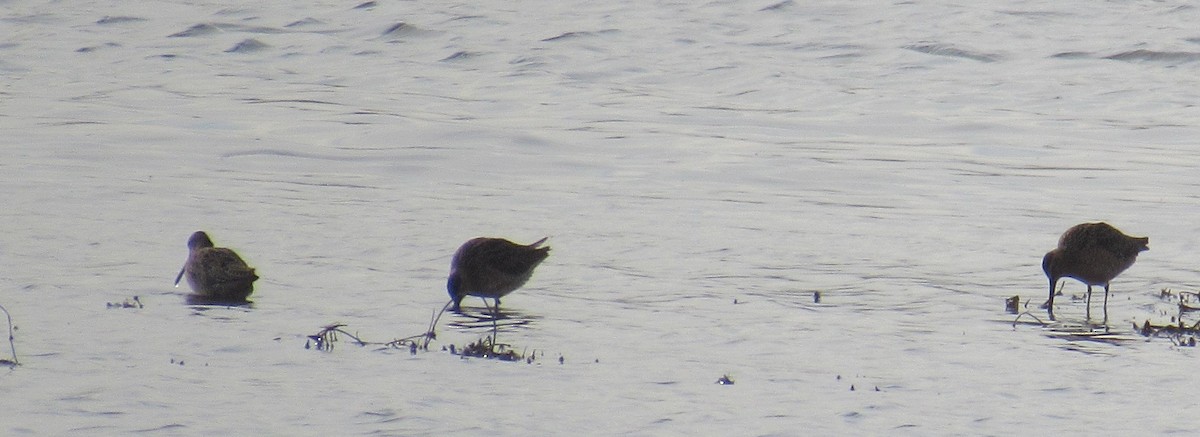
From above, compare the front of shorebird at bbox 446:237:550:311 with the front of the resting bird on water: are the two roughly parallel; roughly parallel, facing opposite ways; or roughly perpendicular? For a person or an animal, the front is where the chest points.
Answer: roughly parallel

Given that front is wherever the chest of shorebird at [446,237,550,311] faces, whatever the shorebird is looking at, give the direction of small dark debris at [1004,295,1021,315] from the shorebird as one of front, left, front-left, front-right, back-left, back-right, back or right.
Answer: back

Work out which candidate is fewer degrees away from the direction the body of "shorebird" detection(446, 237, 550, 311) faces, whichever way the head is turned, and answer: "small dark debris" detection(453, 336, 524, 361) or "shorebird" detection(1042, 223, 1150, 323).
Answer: the small dark debris

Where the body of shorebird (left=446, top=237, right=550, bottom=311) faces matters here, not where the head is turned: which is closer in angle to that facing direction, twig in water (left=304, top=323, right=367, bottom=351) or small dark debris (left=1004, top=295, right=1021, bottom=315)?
the twig in water

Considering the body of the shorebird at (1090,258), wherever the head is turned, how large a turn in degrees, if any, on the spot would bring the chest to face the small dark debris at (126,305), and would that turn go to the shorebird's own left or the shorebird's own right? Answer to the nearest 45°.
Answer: approximately 45° to the shorebird's own left

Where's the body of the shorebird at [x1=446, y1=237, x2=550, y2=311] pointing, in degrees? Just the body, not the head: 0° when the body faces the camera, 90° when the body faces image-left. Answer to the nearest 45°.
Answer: approximately 90°

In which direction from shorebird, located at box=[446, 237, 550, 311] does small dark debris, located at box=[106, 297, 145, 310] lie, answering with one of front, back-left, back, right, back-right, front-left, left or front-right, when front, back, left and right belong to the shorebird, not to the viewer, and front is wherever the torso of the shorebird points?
front

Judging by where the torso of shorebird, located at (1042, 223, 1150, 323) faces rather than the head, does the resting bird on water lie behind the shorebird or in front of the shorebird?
in front

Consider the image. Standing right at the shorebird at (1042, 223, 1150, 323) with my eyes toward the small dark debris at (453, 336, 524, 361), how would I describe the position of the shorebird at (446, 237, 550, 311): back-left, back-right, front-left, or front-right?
front-right

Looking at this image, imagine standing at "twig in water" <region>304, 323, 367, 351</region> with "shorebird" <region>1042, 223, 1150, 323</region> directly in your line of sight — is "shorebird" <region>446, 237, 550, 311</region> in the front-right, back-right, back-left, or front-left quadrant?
front-left

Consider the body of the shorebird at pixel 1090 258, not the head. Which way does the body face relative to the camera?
to the viewer's left

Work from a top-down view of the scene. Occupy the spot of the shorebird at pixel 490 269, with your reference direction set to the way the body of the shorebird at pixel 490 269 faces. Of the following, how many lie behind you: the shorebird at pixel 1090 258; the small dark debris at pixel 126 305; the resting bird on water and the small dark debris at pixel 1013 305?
2

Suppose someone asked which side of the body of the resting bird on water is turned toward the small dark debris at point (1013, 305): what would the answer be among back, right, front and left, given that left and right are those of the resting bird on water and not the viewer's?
back

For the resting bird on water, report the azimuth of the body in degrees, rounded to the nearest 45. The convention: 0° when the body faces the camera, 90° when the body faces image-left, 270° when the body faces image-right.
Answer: approximately 90°
